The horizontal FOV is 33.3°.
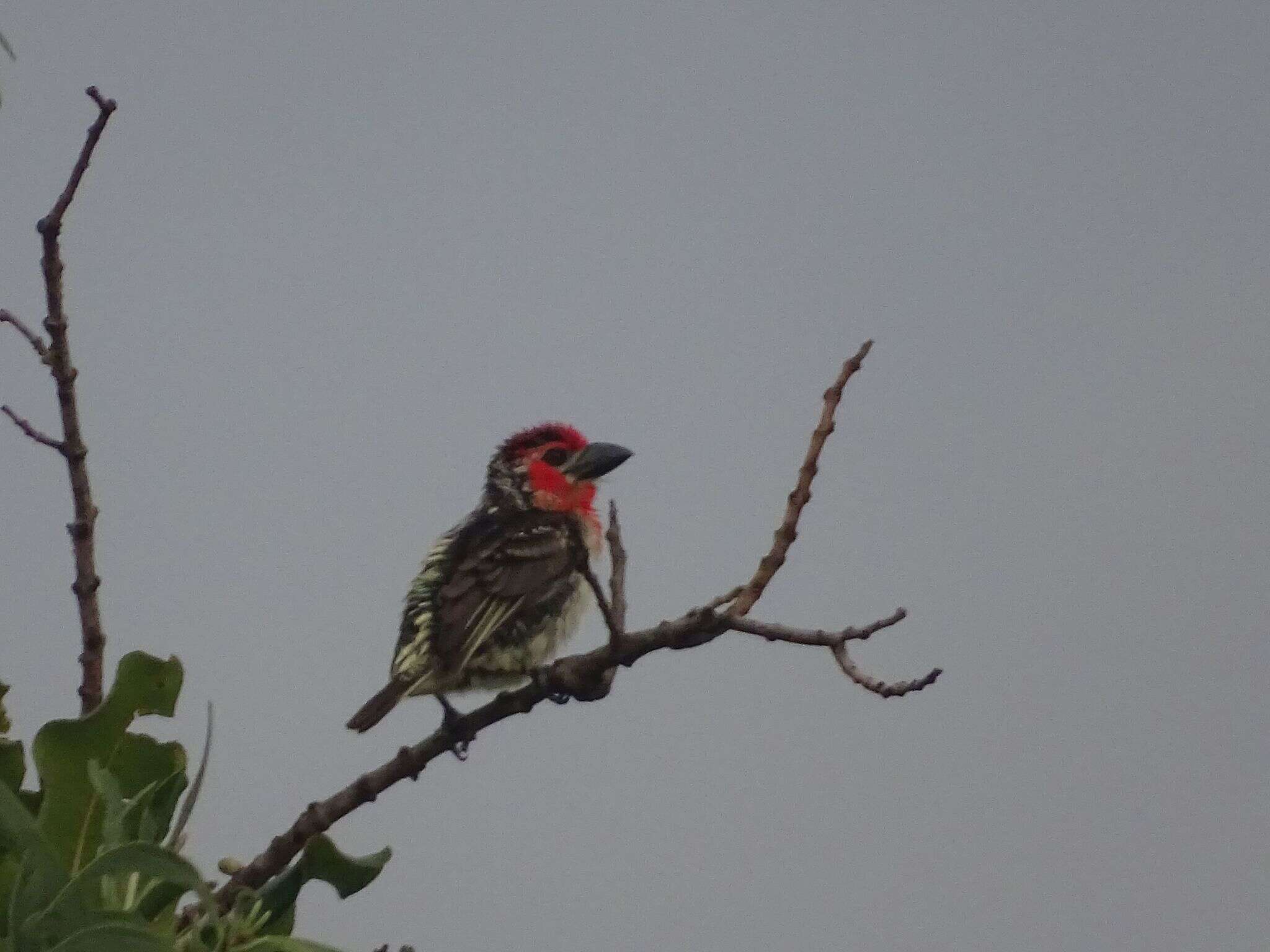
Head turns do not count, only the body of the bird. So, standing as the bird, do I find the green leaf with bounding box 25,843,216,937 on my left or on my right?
on my right

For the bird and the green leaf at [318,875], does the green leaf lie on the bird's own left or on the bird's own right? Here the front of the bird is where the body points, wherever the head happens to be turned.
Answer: on the bird's own right

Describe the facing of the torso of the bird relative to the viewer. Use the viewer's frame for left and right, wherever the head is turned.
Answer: facing to the right of the viewer

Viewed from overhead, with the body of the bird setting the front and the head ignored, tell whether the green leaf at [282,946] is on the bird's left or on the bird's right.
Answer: on the bird's right

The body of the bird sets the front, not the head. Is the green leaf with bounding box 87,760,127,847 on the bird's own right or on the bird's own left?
on the bird's own right
